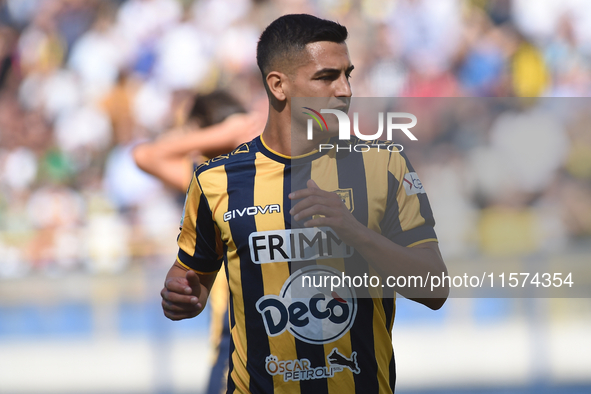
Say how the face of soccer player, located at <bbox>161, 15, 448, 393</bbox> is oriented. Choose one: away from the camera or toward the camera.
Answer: toward the camera

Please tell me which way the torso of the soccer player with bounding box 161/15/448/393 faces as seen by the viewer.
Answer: toward the camera
